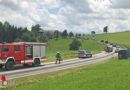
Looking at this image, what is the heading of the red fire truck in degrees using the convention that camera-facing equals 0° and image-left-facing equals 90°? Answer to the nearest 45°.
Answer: approximately 45°

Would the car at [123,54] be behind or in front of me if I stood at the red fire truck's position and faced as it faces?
behind
